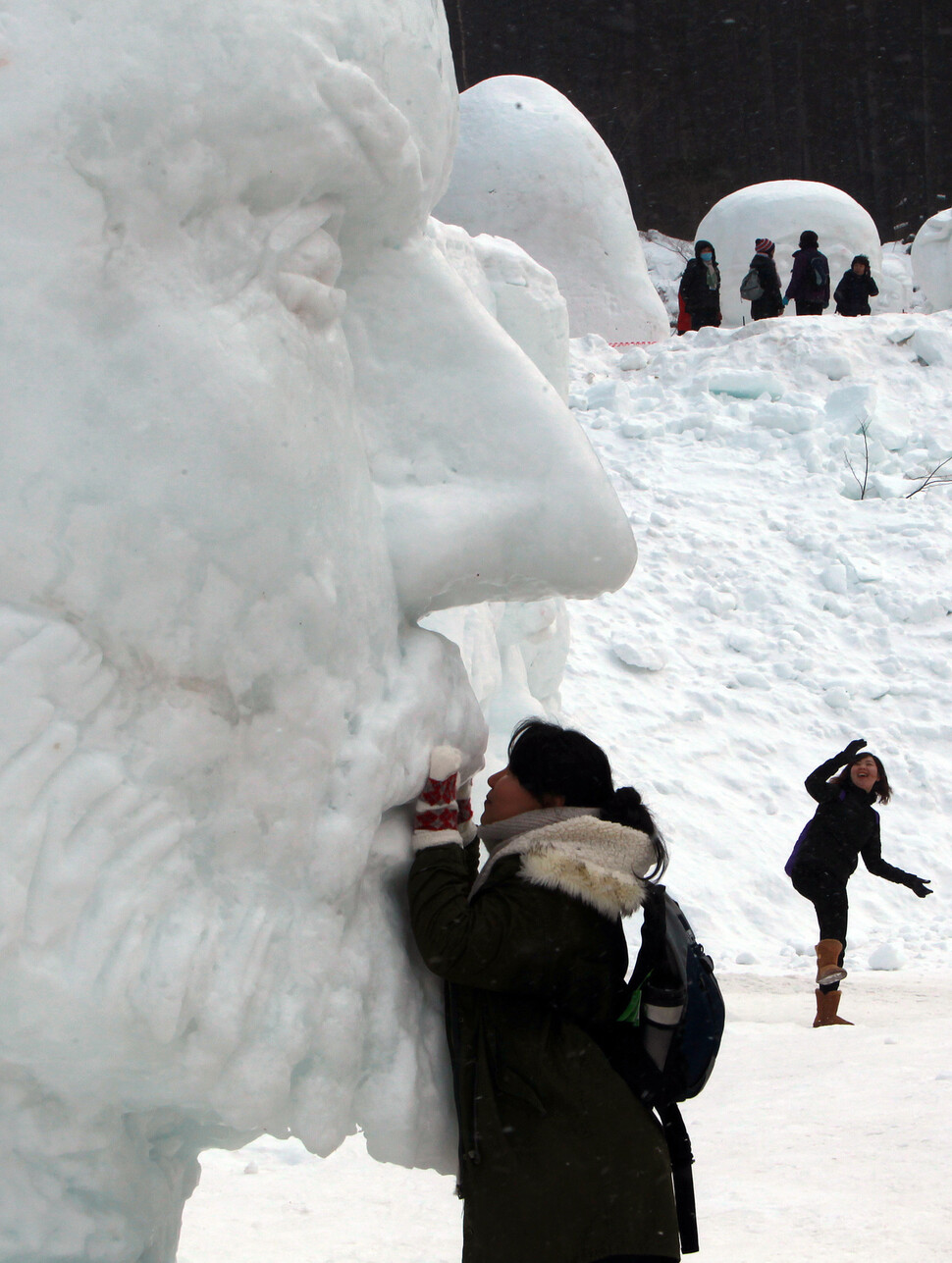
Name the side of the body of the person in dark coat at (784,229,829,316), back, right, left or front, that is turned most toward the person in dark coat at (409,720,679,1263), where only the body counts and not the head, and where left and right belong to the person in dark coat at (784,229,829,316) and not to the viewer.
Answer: back

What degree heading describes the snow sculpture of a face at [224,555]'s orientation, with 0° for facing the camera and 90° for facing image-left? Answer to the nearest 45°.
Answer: approximately 270°

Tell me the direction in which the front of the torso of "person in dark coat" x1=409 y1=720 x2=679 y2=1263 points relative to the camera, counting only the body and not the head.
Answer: to the viewer's left

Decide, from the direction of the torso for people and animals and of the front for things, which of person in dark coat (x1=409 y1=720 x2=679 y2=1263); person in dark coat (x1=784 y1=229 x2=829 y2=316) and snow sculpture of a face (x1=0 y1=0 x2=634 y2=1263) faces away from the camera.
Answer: person in dark coat (x1=784 y1=229 x2=829 y2=316)

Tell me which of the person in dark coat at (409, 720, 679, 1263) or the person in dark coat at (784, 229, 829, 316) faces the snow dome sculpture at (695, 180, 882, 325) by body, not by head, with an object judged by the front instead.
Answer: the person in dark coat at (784, 229, 829, 316)

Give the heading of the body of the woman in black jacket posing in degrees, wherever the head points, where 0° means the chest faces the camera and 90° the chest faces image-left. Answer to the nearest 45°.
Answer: approximately 315°

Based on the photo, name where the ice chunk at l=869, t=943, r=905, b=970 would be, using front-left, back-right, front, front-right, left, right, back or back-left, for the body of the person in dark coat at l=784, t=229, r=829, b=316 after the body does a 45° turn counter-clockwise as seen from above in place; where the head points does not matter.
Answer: back-left

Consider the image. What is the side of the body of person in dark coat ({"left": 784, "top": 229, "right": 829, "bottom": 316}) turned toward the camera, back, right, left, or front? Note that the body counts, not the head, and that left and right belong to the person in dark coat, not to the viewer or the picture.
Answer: back

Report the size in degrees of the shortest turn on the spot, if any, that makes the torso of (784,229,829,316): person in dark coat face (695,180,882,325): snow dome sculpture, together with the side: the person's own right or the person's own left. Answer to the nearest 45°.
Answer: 0° — they already face it

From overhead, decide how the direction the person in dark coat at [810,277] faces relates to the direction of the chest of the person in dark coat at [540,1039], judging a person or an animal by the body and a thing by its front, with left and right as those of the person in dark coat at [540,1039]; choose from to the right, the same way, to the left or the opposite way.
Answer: to the right

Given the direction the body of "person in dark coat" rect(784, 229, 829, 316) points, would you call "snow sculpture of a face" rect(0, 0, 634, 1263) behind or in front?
behind
